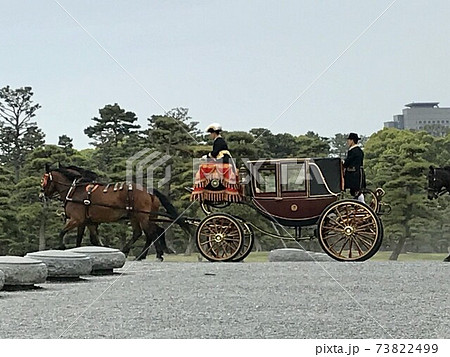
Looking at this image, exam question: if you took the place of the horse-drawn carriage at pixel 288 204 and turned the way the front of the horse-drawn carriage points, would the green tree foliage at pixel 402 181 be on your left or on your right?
on your right

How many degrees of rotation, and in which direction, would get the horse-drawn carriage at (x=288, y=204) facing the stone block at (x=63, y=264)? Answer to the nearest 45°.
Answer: approximately 45° to its left

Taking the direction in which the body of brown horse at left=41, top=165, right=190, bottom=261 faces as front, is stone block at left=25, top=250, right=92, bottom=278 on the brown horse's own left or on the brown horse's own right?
on the brown horse's own left

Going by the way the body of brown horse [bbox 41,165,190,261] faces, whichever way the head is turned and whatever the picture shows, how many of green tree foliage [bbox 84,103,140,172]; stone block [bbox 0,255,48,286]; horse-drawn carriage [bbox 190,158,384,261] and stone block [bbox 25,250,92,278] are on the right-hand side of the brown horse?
1

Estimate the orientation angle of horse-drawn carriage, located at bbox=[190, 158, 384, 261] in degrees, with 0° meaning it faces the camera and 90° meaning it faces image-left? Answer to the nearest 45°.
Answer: approximately 90°

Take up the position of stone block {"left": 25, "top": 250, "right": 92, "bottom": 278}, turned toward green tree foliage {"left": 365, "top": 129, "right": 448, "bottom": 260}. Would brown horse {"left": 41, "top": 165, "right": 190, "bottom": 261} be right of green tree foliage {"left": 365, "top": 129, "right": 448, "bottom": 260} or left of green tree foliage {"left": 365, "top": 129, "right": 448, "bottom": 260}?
left

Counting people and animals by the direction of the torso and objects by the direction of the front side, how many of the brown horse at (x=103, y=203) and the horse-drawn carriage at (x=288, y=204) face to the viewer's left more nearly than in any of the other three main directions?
2

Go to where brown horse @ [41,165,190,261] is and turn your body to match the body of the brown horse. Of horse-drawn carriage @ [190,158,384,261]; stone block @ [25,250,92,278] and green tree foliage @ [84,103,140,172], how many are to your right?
1

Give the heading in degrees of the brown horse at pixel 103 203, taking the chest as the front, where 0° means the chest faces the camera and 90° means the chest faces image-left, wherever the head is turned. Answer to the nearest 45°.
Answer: approximately 90°

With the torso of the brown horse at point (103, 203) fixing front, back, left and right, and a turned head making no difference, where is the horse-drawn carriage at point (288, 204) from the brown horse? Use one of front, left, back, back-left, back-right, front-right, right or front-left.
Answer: back-left
